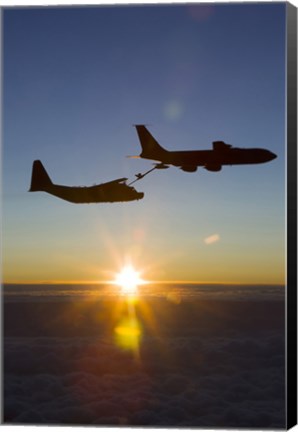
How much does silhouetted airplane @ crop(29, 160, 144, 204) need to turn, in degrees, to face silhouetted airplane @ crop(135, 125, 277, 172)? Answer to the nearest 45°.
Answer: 0° — it already faces it

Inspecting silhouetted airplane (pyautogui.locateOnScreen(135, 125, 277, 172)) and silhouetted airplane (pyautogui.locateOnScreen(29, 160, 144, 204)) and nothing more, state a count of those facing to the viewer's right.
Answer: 2

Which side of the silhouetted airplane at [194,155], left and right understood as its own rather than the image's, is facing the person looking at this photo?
right

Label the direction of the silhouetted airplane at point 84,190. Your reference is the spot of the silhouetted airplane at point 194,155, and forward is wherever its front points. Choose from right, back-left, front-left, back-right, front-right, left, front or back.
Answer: back

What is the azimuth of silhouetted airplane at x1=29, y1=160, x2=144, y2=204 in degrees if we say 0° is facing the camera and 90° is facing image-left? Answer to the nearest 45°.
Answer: approximately 270°

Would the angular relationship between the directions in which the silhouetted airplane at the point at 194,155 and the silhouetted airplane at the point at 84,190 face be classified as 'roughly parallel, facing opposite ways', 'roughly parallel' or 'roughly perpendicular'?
roughly parallel
